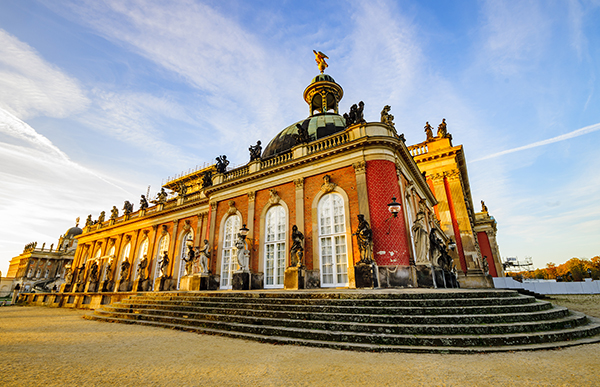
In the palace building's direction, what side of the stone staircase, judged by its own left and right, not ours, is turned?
back

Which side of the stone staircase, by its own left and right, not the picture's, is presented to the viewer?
front
